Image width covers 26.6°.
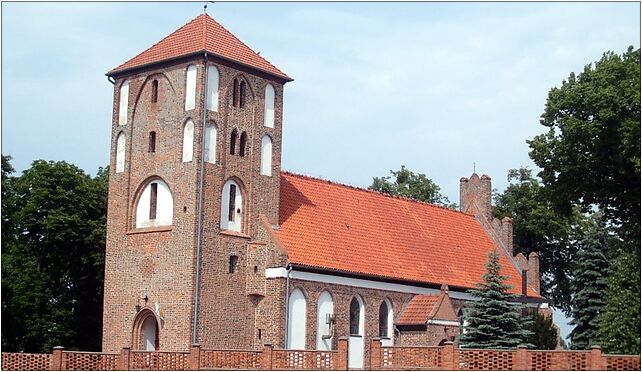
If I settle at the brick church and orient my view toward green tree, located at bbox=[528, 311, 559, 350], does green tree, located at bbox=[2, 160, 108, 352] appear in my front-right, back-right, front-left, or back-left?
back-left

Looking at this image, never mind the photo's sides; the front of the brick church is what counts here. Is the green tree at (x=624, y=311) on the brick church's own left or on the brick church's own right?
on the brick church's own left

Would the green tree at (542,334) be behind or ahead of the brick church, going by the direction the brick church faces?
behind

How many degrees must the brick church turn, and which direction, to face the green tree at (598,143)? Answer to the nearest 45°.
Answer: approximately 135° to its left

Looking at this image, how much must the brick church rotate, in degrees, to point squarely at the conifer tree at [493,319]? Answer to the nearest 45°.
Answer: approximately 135° to its left

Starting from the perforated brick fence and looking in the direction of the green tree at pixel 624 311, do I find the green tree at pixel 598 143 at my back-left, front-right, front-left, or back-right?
front-left

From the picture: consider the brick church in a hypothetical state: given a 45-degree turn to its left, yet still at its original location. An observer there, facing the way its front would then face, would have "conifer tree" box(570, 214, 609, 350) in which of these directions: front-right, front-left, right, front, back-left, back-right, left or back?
back-left

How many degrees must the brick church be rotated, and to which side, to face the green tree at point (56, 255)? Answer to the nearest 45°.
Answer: approximately 90° to its right

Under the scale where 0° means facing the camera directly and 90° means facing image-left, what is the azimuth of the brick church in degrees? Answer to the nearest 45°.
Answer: approximately 45°
